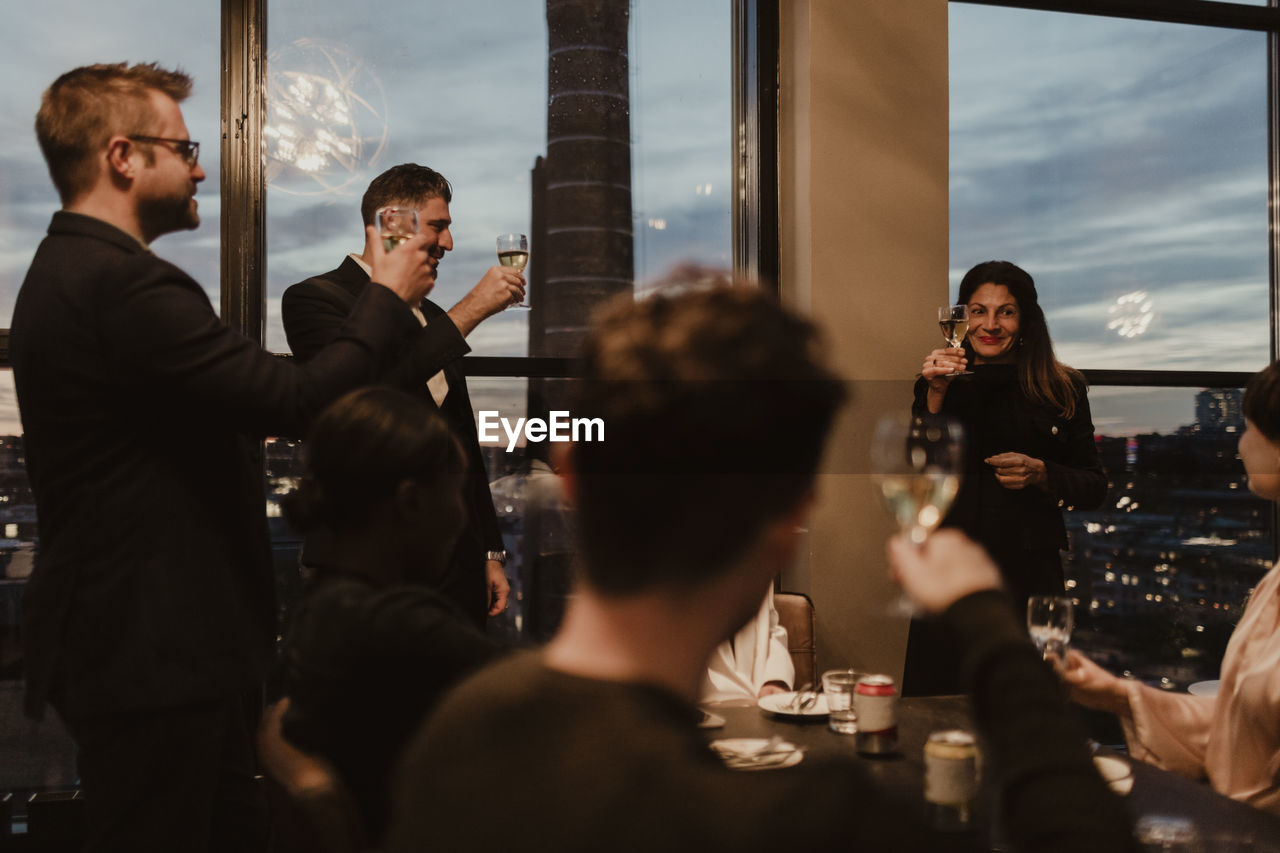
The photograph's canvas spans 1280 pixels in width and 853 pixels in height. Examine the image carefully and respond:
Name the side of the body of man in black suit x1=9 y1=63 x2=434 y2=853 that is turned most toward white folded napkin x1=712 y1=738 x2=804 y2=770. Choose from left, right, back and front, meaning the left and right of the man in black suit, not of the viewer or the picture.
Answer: front

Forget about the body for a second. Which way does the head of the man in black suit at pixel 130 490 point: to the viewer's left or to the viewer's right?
to the viewer's right

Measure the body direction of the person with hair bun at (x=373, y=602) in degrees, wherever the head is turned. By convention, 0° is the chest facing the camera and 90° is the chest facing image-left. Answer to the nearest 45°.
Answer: approximately 225°

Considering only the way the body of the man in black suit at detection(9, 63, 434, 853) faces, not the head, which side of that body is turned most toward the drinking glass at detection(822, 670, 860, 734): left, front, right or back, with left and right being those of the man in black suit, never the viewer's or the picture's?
front

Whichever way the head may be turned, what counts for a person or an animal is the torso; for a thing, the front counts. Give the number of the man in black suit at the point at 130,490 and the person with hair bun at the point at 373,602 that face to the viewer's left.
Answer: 0

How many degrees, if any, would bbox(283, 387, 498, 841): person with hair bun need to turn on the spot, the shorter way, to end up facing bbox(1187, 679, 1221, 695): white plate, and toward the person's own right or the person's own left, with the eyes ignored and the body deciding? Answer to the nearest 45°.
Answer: approximately 45° to the person's own right

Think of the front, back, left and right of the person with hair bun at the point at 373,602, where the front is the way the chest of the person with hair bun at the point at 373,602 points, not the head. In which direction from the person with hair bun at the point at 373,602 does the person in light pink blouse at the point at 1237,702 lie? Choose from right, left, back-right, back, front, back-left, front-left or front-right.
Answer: front-right

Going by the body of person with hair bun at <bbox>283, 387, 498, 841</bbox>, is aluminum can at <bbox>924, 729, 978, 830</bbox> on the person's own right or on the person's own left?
on the person's own right

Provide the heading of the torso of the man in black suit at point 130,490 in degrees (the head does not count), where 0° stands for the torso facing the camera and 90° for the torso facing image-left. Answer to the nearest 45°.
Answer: approximately 270°

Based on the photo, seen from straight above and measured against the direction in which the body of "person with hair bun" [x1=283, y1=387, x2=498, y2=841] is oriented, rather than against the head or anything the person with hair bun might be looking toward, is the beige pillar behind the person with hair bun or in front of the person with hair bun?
in front
